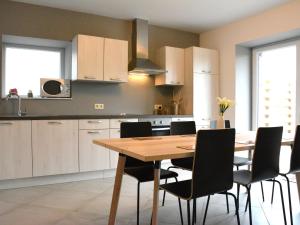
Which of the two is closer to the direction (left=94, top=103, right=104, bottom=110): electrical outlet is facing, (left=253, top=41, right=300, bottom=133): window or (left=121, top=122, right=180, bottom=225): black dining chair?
the black dining chair

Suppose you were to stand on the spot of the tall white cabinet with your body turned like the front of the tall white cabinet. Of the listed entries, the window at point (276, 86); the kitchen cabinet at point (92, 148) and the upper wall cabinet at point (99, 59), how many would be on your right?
2

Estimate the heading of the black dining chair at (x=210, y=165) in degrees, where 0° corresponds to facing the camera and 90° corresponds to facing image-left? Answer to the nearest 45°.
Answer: approximately 135°

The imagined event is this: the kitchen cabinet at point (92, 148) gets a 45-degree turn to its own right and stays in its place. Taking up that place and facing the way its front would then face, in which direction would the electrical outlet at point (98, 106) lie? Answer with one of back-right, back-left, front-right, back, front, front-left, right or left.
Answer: back-right

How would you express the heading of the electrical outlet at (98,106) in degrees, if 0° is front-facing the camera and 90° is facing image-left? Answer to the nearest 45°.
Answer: approximately 0°

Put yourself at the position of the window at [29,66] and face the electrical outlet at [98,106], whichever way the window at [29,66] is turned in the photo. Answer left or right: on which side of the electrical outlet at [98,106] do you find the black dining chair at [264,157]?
right

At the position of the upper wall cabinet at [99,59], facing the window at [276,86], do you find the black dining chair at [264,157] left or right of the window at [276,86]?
right

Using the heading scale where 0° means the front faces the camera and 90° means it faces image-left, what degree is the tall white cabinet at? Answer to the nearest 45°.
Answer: approximately 315°

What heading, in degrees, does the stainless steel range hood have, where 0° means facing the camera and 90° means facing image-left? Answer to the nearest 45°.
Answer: approximately 315°

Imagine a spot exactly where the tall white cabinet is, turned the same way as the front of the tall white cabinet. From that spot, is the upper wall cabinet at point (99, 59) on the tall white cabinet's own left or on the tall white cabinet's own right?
on the tall white cabinet's own right

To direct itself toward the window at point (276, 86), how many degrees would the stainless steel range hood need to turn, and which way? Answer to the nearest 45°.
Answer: approximately 45° to its left
